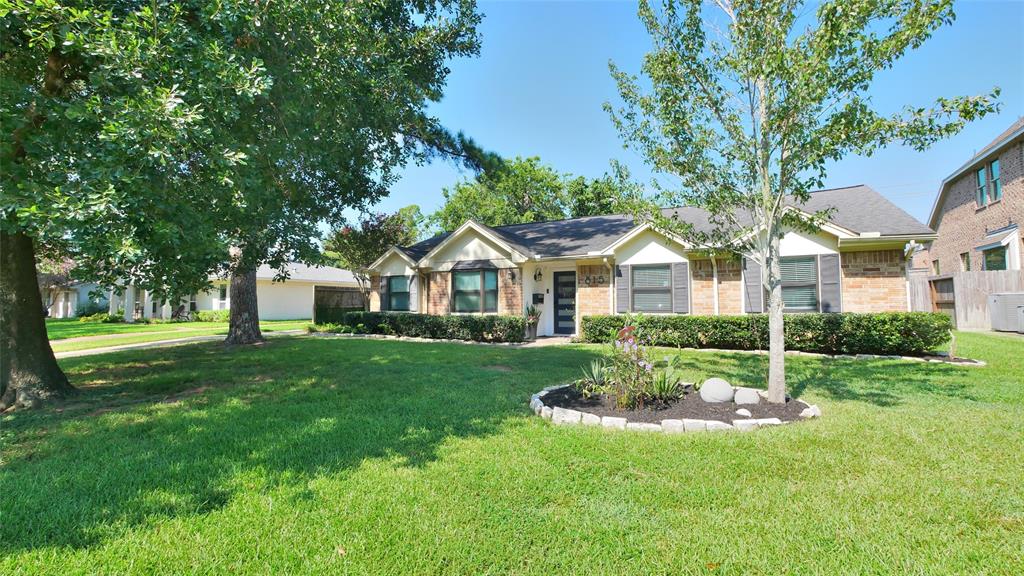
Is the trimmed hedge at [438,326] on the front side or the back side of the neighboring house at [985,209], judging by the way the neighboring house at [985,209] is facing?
on the front side

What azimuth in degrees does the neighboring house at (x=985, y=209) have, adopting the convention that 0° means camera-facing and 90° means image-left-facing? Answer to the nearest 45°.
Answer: approximately 45°

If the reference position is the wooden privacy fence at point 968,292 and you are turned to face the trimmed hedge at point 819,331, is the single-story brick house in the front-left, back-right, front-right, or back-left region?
front-right

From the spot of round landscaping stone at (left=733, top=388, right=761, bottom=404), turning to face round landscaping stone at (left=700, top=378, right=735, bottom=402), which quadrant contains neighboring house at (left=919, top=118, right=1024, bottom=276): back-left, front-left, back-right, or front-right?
back-right

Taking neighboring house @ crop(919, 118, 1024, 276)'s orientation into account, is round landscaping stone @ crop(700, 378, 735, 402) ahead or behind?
ahead

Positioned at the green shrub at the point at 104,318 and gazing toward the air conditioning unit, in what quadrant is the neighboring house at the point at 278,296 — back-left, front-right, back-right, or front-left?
front-left

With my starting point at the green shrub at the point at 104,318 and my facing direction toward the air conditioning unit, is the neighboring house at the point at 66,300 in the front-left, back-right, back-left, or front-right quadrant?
back-left
